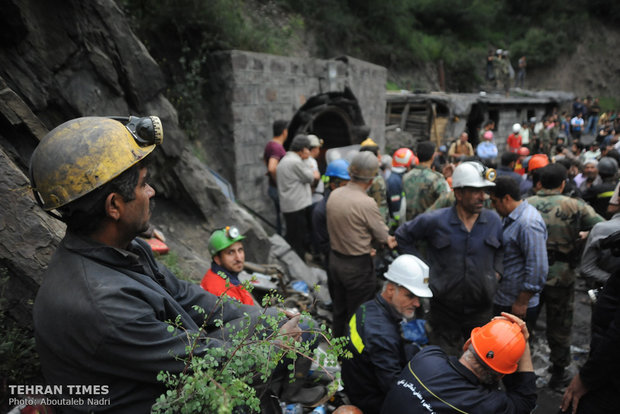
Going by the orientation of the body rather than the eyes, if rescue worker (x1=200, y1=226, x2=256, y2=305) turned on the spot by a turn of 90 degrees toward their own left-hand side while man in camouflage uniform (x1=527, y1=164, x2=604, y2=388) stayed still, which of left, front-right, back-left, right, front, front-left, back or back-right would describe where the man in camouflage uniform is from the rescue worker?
front-right

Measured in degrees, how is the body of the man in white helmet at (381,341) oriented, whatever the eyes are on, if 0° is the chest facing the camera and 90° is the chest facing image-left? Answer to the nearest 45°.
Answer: approximately 270°

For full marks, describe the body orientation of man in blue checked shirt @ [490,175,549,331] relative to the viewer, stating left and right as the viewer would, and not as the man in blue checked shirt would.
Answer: facing to the left of the viewer

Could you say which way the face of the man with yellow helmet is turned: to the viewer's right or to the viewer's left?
to the viewer's right

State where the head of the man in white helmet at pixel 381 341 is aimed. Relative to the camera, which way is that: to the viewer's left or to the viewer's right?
to the viewer's right

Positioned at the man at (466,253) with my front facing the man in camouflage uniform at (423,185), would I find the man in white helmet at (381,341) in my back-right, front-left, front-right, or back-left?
back-left

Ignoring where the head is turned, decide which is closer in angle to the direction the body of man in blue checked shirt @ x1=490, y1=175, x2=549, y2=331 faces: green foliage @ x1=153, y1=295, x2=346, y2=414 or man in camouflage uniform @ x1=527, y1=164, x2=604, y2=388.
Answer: the green foliage

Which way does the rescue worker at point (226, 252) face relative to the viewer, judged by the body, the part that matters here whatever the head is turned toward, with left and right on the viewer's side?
facing the viewer and to the right of the viewer

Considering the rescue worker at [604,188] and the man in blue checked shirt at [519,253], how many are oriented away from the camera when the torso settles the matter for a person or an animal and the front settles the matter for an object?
1
